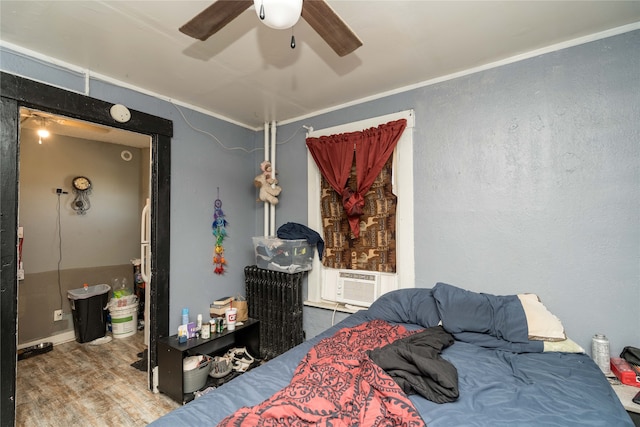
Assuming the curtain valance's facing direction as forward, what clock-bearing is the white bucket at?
The white bucket is roughly at 2 o'clock from the curtain valance.

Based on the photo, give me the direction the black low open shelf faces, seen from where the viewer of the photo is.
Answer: facing the viewer and to the right of the viewer

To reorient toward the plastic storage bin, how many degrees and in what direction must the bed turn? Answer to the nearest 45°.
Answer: approximately 90° to its right

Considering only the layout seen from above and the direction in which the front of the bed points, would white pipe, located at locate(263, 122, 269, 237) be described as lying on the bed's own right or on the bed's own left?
on the bed's own right

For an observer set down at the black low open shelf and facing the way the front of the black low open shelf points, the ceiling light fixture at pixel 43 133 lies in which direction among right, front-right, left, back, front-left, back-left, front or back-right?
back

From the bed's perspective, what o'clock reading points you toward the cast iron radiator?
The cast iron radiator is roughly at 3 o'clock from the bed.

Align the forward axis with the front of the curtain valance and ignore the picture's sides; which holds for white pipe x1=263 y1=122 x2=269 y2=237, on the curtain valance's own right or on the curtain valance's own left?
on the curtain valance's own right

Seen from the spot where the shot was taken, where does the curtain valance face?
facing the viewer and to the left of the viewer

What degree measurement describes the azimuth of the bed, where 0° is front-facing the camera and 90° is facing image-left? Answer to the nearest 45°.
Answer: approximately 45°
